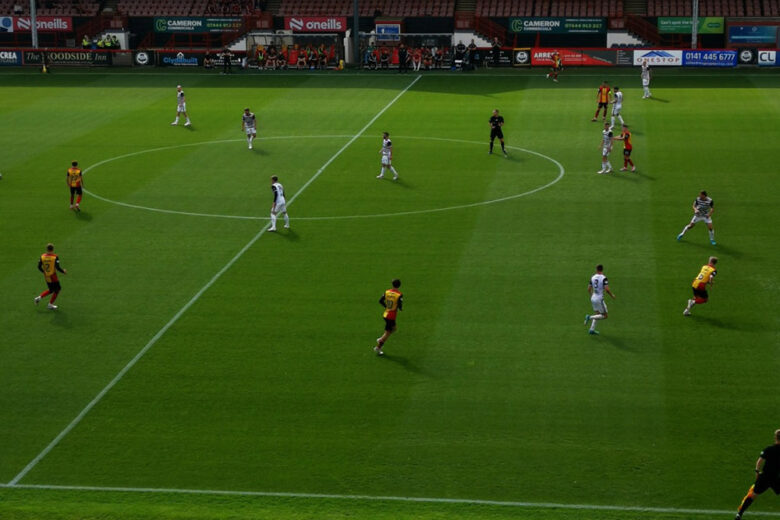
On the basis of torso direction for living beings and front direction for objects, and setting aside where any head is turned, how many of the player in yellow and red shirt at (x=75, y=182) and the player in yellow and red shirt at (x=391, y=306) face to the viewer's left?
0

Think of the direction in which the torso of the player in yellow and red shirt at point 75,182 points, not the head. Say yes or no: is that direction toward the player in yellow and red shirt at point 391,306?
no

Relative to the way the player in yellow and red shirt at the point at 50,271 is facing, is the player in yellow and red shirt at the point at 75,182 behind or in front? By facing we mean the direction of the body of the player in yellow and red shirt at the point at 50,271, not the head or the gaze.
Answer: in front

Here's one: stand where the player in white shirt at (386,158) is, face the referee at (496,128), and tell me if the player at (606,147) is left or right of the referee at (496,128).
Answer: right

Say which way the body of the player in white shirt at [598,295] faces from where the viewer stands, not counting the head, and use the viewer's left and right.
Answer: facing away from the viewer and to the right of the viewer

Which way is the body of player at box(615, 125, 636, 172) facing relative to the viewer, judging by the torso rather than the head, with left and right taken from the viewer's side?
facing to the left of the viewer
